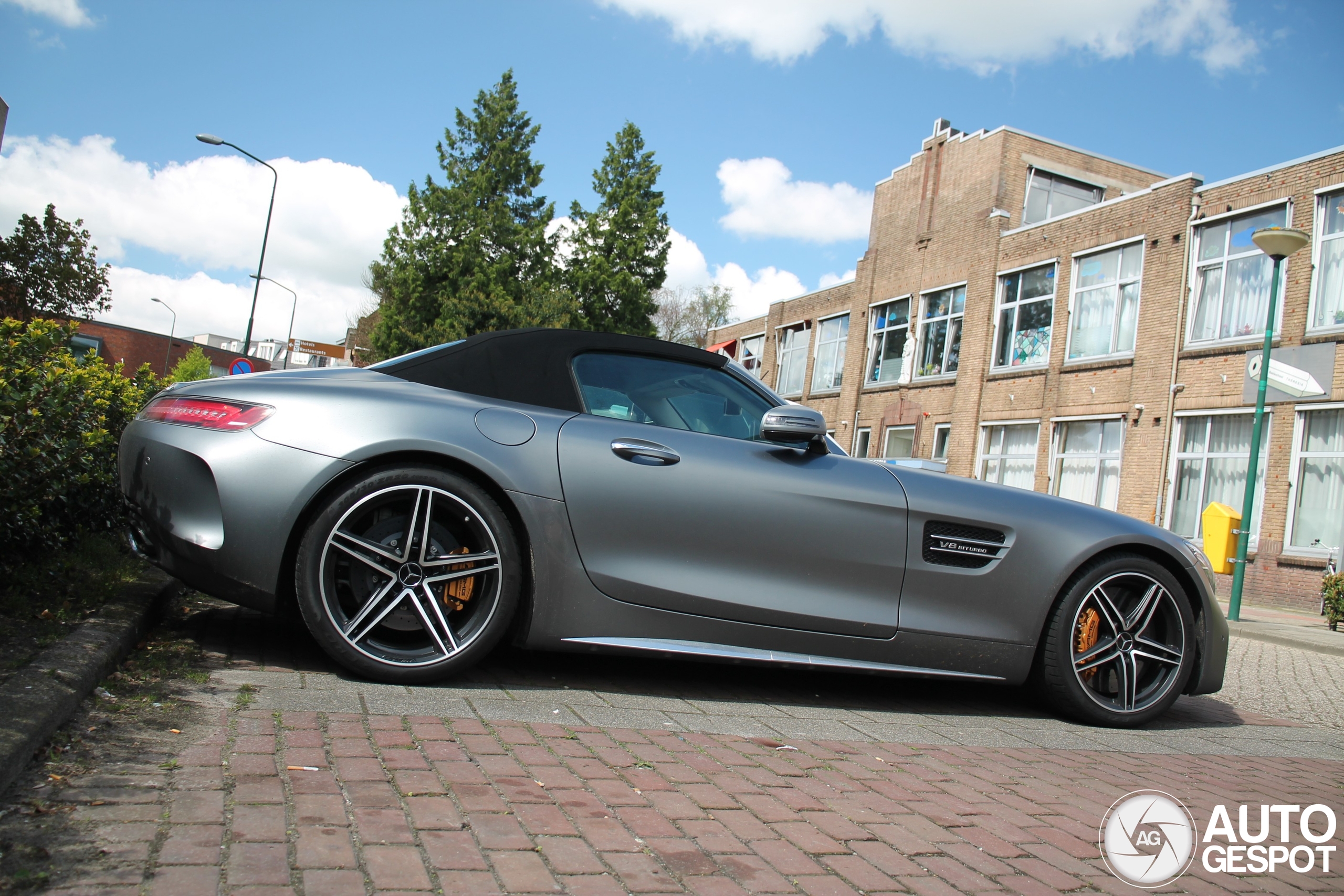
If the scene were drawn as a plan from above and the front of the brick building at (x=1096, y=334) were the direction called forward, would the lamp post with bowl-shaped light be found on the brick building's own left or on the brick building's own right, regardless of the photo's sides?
on the brick building's own left

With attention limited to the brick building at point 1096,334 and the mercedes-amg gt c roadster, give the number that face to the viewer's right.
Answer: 1

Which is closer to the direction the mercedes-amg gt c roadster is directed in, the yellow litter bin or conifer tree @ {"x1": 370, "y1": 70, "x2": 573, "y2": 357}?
the yellow litter bin

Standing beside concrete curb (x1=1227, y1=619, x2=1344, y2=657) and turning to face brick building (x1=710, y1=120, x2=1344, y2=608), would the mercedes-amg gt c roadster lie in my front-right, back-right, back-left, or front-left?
back-left

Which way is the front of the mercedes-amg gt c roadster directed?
to the viewer's right

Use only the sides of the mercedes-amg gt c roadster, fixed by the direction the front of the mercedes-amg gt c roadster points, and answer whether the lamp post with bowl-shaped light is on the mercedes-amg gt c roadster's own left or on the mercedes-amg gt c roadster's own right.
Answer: on the mercedes-amg gt c roadster's own left

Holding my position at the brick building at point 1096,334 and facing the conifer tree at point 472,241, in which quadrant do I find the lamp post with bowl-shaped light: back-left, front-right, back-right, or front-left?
back-left

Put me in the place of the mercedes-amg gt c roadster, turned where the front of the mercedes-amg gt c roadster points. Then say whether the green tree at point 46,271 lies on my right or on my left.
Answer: on my left

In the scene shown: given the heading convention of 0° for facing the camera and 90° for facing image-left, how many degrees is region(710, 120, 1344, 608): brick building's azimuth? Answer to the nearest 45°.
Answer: approximately 45°

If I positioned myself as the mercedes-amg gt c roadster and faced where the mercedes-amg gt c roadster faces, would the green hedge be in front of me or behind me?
behind

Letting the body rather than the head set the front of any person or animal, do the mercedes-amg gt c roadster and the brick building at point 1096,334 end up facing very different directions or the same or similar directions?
very different directions
